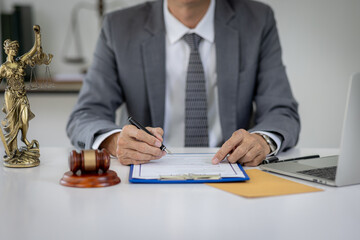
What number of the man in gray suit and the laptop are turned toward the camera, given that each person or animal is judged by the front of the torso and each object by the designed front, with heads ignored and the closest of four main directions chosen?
1

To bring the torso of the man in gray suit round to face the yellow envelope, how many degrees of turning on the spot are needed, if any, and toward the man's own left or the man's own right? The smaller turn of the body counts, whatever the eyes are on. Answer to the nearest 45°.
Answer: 0° — they already face it

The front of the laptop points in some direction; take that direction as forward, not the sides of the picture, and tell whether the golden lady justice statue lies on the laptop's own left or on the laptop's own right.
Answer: on the laptop's own left

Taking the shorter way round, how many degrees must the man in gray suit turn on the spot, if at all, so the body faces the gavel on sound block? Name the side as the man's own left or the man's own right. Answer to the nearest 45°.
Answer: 0° — they already face it

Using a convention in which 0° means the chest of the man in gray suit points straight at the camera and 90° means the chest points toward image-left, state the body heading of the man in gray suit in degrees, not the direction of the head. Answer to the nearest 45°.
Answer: approximately 0°

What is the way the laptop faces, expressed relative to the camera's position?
facing away from the viewer and to the left of the viewer
